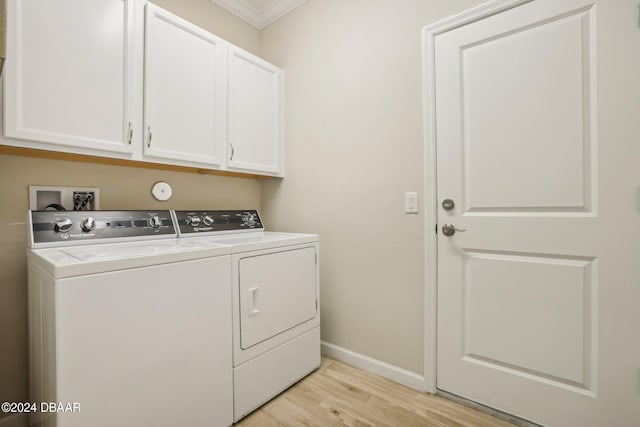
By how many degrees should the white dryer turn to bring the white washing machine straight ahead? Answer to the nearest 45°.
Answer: approximately 90° to its right

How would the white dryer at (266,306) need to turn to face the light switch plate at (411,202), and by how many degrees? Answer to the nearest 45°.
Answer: approximately 45° to its left

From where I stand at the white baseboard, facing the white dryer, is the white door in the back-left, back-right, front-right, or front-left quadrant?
back-left

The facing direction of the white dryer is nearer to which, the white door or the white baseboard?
the white door

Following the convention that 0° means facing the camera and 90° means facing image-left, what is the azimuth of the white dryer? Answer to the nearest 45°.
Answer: approximately 315°
